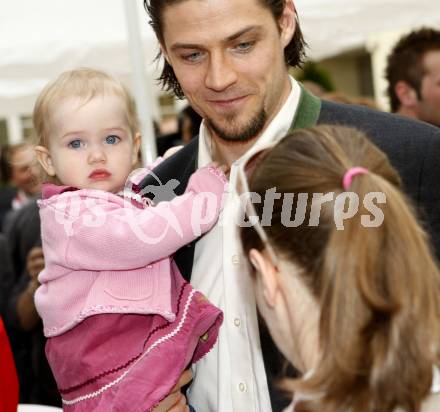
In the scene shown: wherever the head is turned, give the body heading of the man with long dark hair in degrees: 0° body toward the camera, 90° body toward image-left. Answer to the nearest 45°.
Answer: approximately 45°

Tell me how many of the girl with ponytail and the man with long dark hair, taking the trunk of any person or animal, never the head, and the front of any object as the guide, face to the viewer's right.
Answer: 0

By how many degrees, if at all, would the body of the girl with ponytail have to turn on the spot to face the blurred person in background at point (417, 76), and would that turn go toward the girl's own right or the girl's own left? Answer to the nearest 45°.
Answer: approximately 45° to the girl's own right

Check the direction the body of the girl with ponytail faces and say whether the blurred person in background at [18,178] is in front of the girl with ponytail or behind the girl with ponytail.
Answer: in front

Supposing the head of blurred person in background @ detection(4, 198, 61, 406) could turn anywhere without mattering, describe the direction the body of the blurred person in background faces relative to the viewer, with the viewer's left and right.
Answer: facing to the right of the viewer

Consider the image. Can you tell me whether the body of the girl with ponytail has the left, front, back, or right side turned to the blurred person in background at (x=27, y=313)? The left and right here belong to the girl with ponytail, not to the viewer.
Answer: front

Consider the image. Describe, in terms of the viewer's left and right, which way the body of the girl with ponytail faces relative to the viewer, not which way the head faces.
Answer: facing away from the viewer and to the left of the viewer

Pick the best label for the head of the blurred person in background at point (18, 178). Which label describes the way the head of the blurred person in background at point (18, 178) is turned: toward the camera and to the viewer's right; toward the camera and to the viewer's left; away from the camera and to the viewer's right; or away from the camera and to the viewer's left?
toward the camera and to the viewer's right

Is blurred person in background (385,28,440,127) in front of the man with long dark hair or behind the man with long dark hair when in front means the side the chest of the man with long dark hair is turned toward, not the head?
behind
